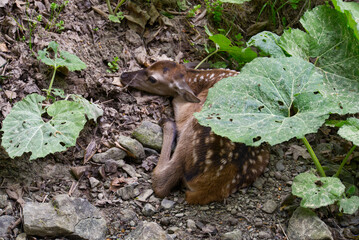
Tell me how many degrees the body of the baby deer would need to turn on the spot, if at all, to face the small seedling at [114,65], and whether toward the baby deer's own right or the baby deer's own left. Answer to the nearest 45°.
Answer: approximately 45° to the baby deer's own right

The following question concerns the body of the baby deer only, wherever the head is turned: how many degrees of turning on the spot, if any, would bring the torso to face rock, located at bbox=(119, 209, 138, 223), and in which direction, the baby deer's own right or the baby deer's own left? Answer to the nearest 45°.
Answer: approximately 45° to the baby deer's own left

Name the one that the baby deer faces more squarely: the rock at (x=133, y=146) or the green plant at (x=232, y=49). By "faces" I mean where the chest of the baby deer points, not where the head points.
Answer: the rock

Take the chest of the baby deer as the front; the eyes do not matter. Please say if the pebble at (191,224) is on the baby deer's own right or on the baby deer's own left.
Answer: on the baby deer's own left

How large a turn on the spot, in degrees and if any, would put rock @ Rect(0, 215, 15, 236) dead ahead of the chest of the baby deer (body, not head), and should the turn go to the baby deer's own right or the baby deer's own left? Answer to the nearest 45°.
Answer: approximately 45° to the baby deer's own left

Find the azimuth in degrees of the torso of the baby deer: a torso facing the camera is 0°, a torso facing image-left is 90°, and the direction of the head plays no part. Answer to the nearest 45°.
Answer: approximately 90°

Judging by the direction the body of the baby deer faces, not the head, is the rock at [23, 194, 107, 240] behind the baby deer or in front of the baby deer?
in front

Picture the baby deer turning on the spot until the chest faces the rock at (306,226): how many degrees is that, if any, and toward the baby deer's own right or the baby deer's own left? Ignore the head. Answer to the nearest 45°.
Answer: approximately 135° to the baby deer's own left

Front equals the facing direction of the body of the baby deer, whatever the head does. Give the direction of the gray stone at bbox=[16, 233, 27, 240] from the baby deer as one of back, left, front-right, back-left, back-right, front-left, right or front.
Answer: front-left

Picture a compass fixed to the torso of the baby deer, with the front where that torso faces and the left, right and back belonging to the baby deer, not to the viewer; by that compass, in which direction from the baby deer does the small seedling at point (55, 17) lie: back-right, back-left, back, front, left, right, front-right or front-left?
front-right

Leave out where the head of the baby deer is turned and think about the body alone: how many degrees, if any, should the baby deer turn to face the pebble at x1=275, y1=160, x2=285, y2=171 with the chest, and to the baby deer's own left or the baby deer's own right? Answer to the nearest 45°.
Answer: approximately 180°

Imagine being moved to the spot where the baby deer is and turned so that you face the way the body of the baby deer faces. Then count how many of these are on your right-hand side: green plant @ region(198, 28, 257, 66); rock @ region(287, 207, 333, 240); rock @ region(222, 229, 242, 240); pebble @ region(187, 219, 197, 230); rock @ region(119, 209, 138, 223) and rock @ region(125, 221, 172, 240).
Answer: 1

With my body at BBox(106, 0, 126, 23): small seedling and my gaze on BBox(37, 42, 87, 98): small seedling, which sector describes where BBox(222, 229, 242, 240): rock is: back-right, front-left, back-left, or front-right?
front-left

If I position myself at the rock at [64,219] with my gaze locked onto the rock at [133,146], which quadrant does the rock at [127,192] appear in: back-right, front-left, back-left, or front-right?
front-right
